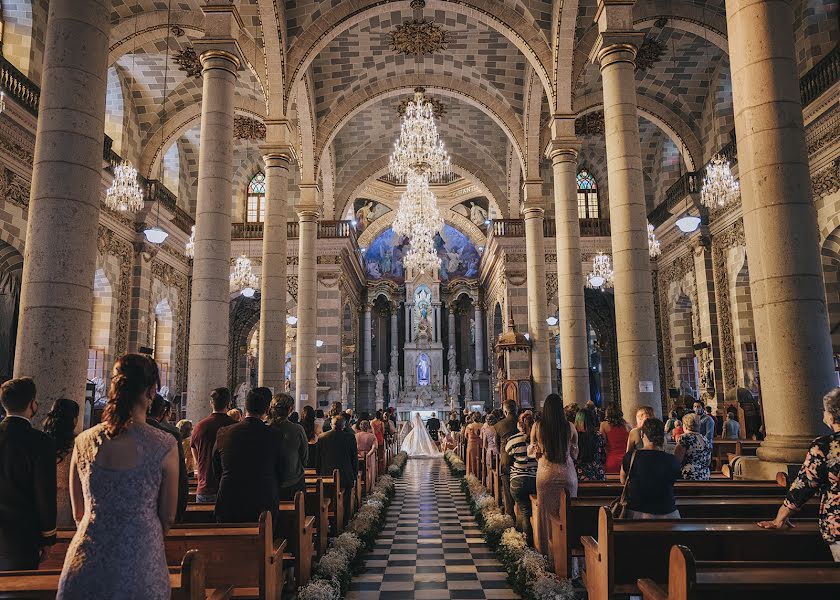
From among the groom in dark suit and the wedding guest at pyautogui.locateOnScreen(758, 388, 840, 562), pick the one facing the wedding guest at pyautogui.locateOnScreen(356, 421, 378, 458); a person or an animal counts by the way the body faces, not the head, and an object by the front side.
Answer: the wedding guest at pyautogui.locateOnScreen(758, 388, 840, 562)

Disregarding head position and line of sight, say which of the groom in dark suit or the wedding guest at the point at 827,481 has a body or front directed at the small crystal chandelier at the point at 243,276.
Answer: the wedding guest

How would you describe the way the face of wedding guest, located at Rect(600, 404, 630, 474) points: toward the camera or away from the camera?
away from the camera

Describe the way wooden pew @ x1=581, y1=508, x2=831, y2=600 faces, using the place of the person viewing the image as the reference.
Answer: facing away from the viewer

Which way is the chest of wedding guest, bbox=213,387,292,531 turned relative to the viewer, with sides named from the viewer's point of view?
facing away from the viewer

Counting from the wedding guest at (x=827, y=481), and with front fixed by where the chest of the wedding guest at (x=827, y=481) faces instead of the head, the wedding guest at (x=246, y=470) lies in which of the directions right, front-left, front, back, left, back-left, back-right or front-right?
front-left

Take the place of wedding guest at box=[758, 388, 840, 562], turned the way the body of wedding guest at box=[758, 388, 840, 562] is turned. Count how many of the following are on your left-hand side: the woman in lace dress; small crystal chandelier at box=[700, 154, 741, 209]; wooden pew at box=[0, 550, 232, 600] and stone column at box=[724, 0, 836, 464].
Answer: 2

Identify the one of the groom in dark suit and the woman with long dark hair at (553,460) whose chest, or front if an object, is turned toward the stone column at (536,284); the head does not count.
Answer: the woman with long dark hair

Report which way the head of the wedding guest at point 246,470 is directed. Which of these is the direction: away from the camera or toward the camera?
away from the camera

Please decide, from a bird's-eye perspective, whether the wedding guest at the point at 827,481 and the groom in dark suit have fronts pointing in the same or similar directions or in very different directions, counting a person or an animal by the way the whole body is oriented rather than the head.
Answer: same or similar directions

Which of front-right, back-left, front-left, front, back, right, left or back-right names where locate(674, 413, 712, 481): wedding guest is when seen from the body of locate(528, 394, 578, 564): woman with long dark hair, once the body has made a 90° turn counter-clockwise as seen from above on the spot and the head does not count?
back-right

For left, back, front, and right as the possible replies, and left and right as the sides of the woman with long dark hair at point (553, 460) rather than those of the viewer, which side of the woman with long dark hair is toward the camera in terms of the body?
back

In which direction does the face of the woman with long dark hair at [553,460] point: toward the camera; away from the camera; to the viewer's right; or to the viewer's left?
away from the camera

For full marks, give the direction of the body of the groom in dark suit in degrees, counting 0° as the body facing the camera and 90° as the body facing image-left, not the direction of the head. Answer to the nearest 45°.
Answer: approximately 180°

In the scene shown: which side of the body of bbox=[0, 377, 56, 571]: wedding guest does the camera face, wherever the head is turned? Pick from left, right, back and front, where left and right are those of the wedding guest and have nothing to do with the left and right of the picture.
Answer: back

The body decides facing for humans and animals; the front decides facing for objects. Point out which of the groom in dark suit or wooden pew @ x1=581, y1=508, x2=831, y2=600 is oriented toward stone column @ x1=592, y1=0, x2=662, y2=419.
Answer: the wooden pew

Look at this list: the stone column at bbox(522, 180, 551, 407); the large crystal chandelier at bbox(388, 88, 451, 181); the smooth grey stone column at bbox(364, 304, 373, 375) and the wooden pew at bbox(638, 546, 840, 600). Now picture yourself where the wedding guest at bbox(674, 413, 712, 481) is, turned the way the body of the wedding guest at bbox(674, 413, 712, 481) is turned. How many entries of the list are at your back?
1
